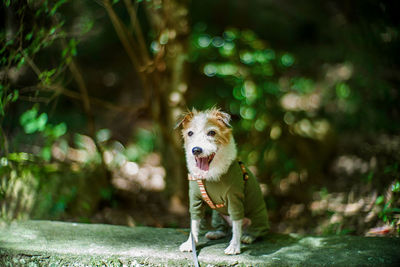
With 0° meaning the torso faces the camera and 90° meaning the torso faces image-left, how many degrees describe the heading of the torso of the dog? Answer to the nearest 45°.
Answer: approximately 45°

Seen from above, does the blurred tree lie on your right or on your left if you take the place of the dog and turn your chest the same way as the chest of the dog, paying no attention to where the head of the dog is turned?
on your right
